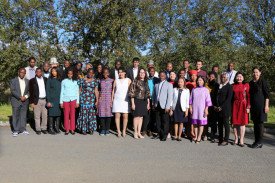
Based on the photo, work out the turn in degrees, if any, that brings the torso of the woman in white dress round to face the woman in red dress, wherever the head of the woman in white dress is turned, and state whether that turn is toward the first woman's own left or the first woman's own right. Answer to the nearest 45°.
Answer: approximately 90° to the first woman's own left

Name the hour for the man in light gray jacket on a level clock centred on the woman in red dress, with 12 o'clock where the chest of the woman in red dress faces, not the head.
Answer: The man in light gray jacket is roughly at 3 o'clock from the woman in red dress.

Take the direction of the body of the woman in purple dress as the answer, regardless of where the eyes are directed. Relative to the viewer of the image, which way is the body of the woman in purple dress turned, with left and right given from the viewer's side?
facing the viewer and to the left of the viewer

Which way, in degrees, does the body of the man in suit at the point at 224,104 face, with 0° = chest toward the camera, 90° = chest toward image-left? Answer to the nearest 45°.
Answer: approximately 45°

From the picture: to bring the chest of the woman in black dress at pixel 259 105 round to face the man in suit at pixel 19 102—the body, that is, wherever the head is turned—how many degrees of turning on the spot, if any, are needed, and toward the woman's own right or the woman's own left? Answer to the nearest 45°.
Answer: approximately 45° to the woman's own right

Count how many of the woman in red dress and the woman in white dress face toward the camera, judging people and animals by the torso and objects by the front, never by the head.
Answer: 2

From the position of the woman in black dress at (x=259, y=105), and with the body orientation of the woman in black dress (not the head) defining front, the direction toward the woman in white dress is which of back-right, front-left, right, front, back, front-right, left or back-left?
front-right

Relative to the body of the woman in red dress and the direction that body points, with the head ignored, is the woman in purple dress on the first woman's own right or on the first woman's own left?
on the first woman's own right
